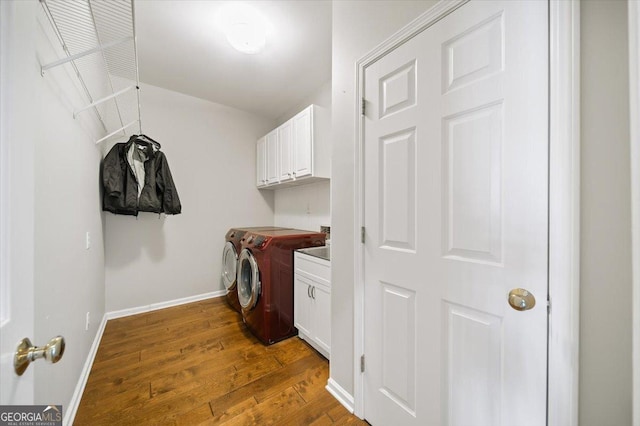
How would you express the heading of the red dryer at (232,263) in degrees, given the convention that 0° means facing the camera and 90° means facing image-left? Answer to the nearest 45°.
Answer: approximately 90°

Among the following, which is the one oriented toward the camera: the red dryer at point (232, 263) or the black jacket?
the black jacket

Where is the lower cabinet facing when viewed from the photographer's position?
facing the viewer and to the left of the viewer

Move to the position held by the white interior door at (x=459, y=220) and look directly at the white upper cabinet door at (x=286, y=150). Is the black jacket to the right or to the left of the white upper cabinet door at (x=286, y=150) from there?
left

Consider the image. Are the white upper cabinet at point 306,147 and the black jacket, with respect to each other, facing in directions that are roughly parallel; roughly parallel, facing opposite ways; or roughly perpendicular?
roughly perpendicular

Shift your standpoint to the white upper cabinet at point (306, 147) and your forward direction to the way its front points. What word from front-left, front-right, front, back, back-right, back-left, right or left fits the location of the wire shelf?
front

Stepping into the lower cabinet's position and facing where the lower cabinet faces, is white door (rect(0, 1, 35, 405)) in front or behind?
in front

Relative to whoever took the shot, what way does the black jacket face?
facing the viewer

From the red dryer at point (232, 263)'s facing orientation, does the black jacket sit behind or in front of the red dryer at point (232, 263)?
in front
